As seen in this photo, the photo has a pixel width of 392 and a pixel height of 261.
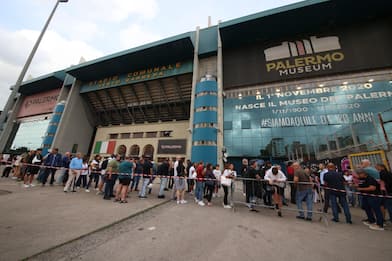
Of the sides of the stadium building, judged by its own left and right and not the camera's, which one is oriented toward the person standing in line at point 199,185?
front

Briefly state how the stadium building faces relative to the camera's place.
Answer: facing the viewer and to the left of the viewer

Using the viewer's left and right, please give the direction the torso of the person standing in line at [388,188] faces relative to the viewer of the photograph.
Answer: facing to the left of the viewer

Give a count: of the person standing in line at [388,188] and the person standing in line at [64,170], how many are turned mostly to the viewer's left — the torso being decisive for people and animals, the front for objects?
1

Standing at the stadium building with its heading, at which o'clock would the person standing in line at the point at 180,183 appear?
The person standing in line is roughly at 12 o'clock from the stadium building.

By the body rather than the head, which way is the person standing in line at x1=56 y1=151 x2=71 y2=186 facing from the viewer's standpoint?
to the viewer's right

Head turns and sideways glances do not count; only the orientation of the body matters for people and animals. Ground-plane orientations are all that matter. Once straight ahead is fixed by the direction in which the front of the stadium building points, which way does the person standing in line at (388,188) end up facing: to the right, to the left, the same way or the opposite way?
to the right

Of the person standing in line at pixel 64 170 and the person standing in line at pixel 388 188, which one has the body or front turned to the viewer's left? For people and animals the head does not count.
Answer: the person standing in line at pixel 388 188
